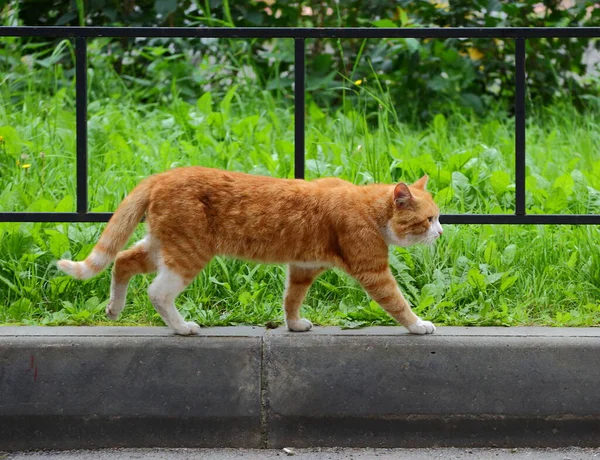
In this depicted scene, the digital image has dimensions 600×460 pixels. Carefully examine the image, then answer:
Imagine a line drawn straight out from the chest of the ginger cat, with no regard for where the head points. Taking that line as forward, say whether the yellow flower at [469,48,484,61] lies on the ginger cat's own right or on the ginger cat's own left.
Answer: on the ginger cat's own left

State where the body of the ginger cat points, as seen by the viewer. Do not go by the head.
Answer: to the viewer's right
